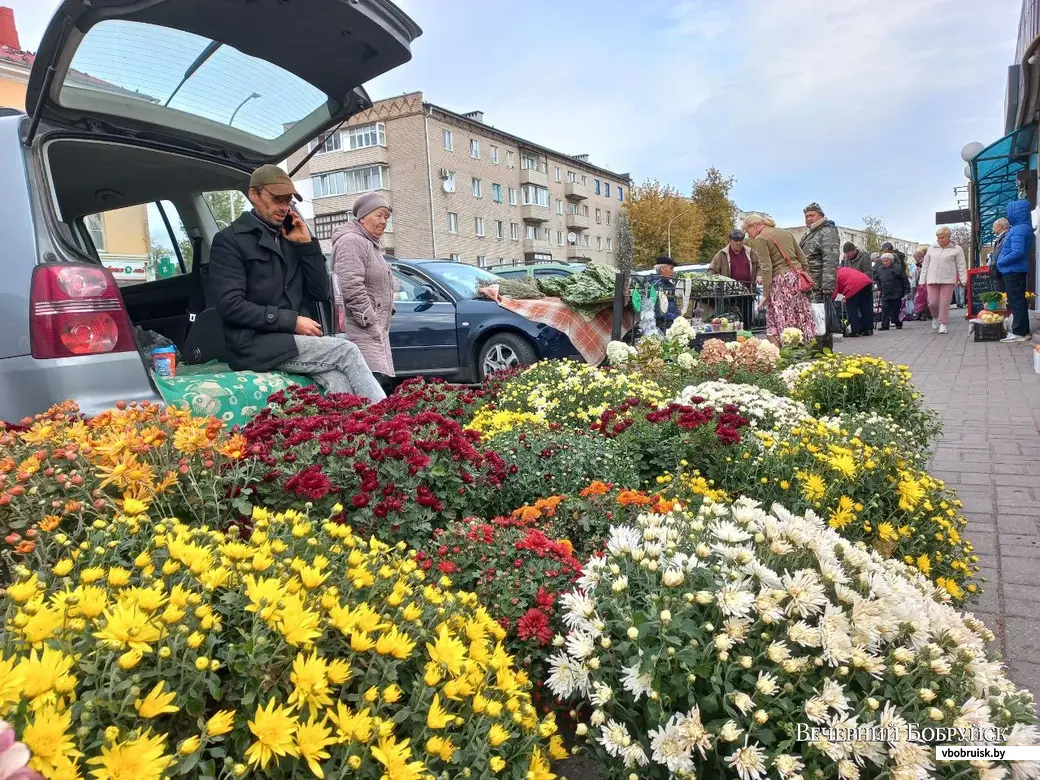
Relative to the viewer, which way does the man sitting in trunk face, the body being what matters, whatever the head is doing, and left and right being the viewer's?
facing the viewer and to the right of the viewer

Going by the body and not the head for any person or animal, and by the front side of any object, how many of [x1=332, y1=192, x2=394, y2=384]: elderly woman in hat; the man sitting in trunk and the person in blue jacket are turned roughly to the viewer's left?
1

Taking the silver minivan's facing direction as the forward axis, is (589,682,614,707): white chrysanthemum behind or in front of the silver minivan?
behind

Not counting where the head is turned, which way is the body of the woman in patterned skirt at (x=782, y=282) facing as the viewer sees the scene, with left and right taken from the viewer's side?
facing away from the viewer and to the left of the viewer

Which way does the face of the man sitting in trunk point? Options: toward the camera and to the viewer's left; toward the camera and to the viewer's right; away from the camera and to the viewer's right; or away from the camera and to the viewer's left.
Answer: toward the camera and to the viewer's right

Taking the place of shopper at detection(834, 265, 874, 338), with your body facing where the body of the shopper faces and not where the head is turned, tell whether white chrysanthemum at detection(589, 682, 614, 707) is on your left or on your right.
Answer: on your left

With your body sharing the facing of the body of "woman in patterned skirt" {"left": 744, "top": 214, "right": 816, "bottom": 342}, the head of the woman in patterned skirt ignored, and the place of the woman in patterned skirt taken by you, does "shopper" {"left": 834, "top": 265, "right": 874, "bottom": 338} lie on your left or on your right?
on your right

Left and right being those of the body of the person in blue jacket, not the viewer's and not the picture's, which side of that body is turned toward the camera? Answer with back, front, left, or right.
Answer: left

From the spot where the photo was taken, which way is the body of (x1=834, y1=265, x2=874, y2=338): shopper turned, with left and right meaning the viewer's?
facing to the left of the viewer

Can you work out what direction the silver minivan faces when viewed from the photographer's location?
facing away from the viewer and to the left of the viewer

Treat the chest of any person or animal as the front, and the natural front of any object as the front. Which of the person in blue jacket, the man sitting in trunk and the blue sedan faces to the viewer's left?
the person in blue jacket

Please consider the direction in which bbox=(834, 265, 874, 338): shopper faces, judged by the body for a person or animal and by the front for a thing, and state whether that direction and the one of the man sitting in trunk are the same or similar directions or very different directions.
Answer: very different directions

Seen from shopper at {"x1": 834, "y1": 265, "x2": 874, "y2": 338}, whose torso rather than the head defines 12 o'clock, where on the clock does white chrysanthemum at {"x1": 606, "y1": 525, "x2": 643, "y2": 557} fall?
The white chrysanthemum is roughly at 9 o'clock from the shopper.

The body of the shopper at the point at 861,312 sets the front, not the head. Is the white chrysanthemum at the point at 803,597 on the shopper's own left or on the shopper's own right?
on the shopper's own left

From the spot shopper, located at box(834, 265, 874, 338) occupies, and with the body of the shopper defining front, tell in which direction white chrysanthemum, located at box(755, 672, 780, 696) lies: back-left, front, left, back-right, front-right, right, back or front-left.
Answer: left
